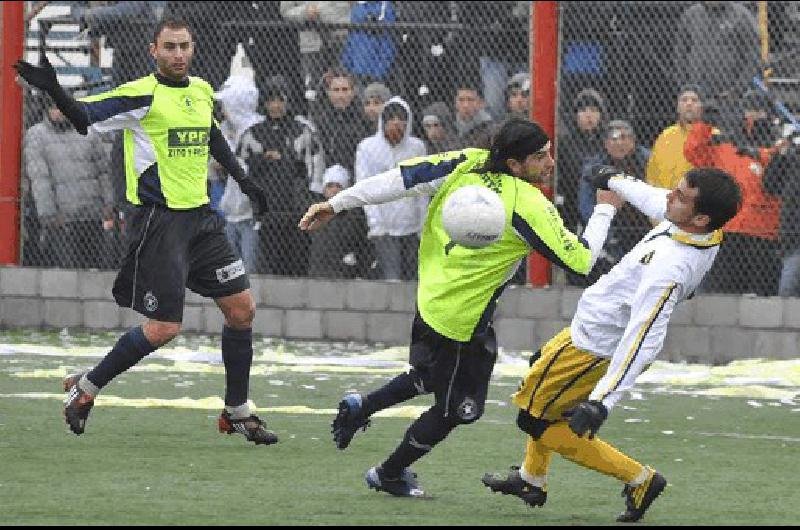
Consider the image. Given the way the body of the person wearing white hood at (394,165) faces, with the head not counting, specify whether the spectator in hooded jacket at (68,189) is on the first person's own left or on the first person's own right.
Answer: on the first person's own right

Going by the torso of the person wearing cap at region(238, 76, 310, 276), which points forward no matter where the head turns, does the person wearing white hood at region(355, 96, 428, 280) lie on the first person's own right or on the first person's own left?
on the first person's own left

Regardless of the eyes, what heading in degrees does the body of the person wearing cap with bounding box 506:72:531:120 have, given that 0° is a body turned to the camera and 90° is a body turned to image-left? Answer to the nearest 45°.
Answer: approximately 0°

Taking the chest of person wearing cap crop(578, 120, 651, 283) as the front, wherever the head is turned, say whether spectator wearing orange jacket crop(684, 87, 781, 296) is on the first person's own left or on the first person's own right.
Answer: on the first person's own left

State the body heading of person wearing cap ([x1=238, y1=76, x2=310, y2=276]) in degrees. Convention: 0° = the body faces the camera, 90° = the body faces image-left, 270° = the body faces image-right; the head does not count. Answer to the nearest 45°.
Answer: approximately 0°

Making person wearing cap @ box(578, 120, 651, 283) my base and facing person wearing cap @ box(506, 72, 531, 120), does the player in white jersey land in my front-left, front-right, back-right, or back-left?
back-left

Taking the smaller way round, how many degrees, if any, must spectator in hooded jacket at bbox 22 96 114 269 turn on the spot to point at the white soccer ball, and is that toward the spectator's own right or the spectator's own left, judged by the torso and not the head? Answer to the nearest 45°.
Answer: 0° — they already face it

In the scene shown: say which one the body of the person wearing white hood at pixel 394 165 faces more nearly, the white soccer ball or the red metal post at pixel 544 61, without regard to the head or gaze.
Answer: the white soccer ball
